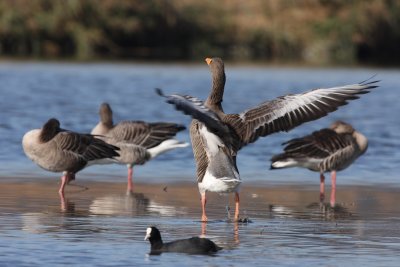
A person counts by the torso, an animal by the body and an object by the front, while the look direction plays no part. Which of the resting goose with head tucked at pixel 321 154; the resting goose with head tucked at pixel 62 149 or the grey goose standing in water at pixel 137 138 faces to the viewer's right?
the resting goose with head tucked at pixel 321 154

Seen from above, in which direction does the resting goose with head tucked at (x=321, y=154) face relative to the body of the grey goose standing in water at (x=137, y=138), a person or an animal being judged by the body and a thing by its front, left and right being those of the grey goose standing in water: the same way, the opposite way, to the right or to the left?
the opposite way

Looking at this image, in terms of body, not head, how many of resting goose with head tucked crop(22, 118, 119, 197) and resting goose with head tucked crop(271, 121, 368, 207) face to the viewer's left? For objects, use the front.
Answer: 1

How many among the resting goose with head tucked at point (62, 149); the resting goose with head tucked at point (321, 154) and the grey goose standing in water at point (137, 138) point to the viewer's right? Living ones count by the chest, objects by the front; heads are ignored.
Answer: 1

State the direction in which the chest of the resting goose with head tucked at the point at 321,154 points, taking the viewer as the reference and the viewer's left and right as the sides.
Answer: facing to the right of the viewer

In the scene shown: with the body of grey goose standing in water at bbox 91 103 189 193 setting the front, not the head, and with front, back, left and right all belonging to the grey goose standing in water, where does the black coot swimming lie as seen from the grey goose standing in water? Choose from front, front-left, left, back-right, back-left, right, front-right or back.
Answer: left

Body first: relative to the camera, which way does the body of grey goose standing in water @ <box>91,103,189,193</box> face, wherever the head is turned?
to the viewer's left

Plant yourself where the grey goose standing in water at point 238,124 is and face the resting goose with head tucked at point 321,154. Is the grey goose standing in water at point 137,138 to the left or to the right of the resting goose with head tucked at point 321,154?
left

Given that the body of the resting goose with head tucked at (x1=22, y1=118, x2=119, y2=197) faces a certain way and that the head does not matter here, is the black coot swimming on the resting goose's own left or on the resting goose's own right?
on the resting goose's own left

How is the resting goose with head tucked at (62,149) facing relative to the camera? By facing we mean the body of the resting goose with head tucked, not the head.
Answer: to the viewer's left

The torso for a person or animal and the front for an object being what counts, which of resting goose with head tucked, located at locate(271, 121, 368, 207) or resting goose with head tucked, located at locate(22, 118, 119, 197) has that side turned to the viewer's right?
resting goose with head tucked, located at locate(271, 121, 368, 207)

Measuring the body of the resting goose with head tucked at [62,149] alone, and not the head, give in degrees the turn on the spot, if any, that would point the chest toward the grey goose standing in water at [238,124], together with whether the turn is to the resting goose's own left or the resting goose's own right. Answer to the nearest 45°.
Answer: approximately 135° to the resting goose's own left

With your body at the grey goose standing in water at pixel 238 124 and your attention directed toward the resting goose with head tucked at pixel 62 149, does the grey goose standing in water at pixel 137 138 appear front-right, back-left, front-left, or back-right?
front-right

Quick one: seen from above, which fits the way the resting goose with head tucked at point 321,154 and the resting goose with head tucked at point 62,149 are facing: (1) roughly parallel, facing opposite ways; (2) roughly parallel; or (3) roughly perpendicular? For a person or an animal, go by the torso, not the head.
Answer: roughly parallel, facing opposite ways
